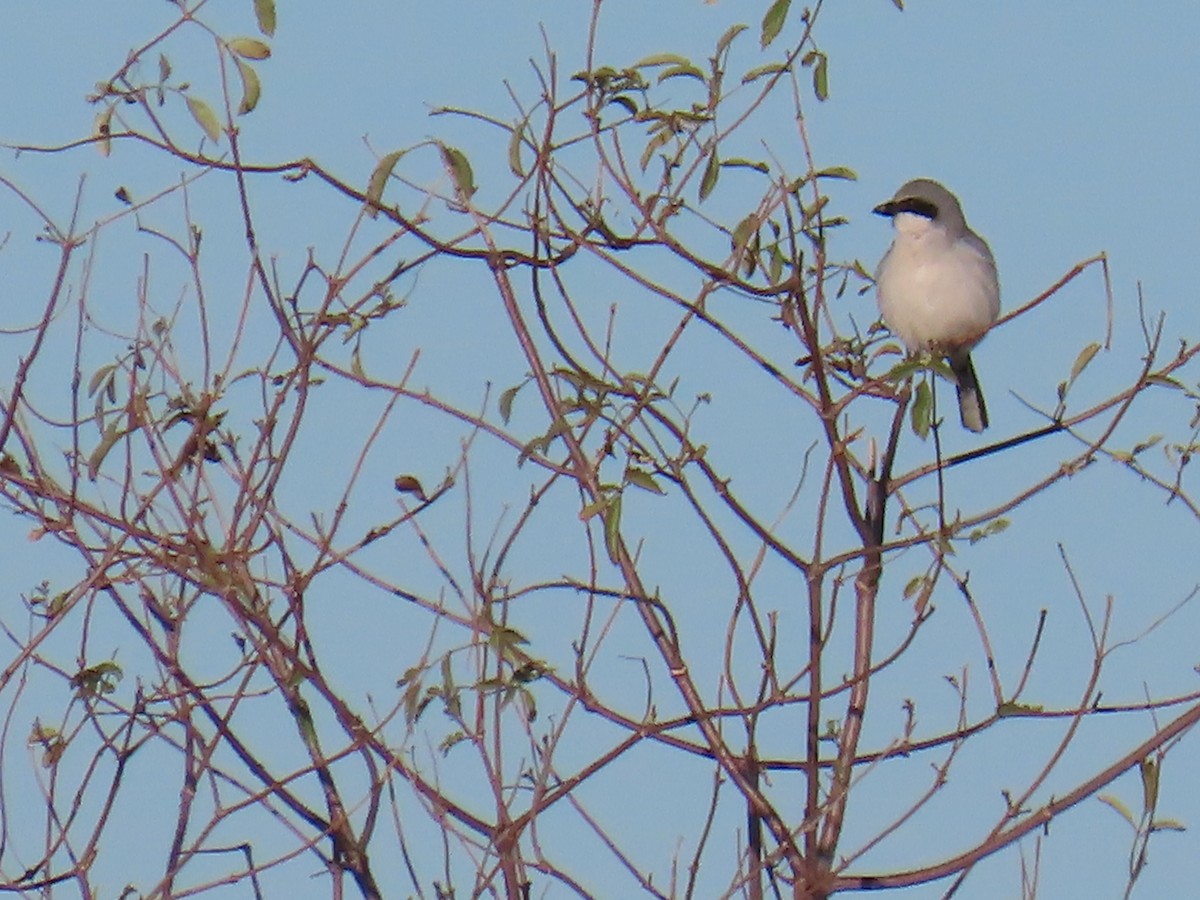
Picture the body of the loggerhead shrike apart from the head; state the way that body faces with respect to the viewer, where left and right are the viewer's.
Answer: facing the viewer and to the left of the viewer
